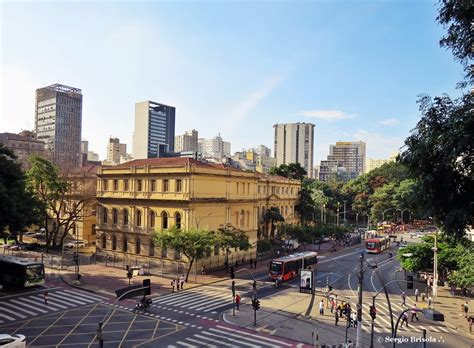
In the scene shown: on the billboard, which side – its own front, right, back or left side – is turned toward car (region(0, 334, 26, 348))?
front
